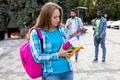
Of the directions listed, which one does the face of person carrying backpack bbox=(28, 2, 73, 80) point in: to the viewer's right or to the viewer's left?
to the viewer's right

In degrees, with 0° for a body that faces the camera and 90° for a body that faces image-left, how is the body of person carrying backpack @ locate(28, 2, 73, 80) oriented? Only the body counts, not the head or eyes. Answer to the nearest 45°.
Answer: approximately 315°
